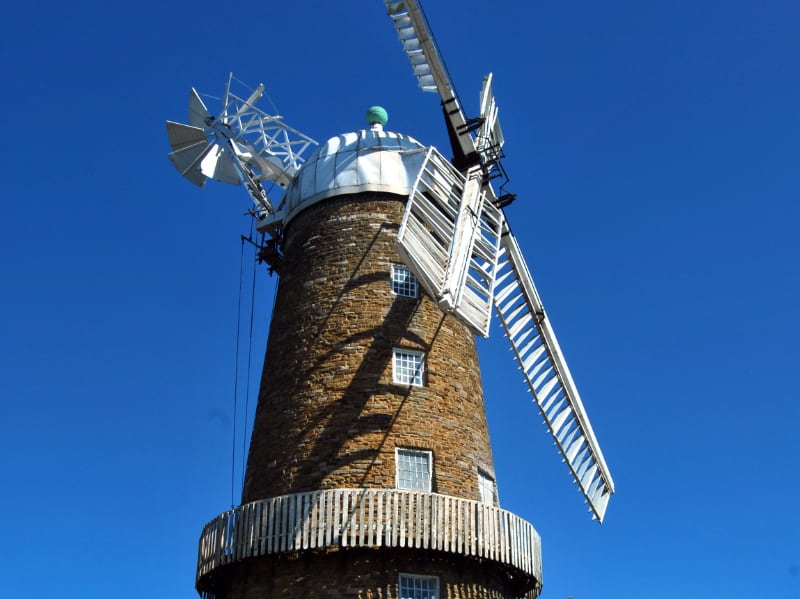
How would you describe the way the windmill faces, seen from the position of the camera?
facing the viewer and to the right of the viewer
